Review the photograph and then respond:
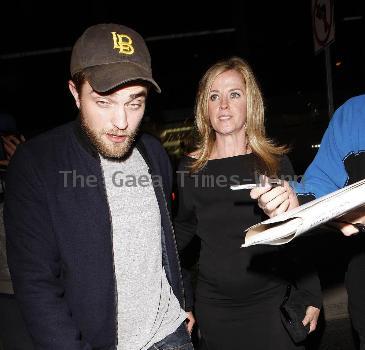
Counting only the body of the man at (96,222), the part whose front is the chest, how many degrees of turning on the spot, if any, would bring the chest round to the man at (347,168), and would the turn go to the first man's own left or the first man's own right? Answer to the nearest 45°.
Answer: approximately 45° to the first man's own left

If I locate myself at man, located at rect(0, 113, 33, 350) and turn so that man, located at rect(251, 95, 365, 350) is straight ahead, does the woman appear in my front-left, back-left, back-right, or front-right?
front-left

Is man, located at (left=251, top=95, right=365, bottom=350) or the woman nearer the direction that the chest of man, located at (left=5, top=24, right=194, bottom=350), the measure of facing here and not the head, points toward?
the man

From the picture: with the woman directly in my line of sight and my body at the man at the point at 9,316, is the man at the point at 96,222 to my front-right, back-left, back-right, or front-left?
front-right

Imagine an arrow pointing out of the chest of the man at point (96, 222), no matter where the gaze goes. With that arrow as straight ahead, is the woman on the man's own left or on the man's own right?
on the man's own left

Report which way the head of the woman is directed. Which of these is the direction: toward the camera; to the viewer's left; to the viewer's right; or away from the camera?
toward the camera

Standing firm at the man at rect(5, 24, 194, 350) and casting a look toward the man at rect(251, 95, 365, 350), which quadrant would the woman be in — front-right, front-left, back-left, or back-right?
front-left

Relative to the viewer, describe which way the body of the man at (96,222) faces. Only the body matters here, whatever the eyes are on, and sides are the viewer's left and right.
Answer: facing the viewer and to the right of the viewer
